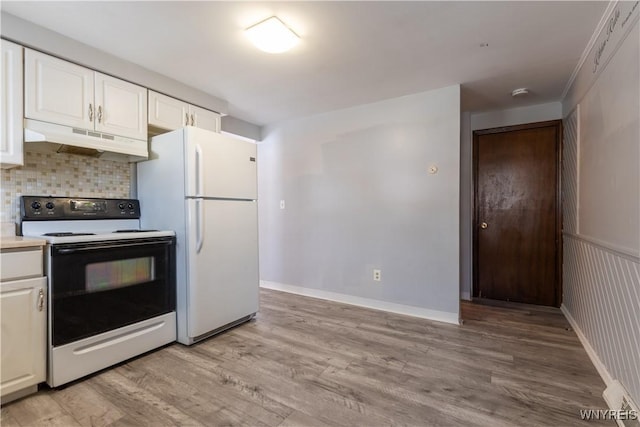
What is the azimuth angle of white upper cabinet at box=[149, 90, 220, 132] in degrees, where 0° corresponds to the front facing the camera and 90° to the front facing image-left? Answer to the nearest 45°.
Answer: approximately 315°

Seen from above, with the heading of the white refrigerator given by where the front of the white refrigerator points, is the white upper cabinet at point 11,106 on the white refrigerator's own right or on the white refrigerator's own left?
on the white refrigerator's own right

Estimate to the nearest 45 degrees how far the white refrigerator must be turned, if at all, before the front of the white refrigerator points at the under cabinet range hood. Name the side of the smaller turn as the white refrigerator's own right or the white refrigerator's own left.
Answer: approximately 135° to the white refrigerator's own right

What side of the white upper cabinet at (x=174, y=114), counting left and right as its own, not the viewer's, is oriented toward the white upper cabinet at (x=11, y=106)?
right

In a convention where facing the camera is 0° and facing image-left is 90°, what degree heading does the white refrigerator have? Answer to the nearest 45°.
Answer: approximately 315°

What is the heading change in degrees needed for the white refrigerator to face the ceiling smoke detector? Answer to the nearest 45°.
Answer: approximately 45° to its left

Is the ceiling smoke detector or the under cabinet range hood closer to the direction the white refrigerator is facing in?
the ceiling smoke detector

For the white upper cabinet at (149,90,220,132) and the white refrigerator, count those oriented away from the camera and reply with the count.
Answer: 0

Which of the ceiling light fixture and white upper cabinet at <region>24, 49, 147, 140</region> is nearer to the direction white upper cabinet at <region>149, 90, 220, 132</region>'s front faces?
the ceiling light fixture

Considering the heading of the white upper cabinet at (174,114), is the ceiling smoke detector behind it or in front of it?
in front
